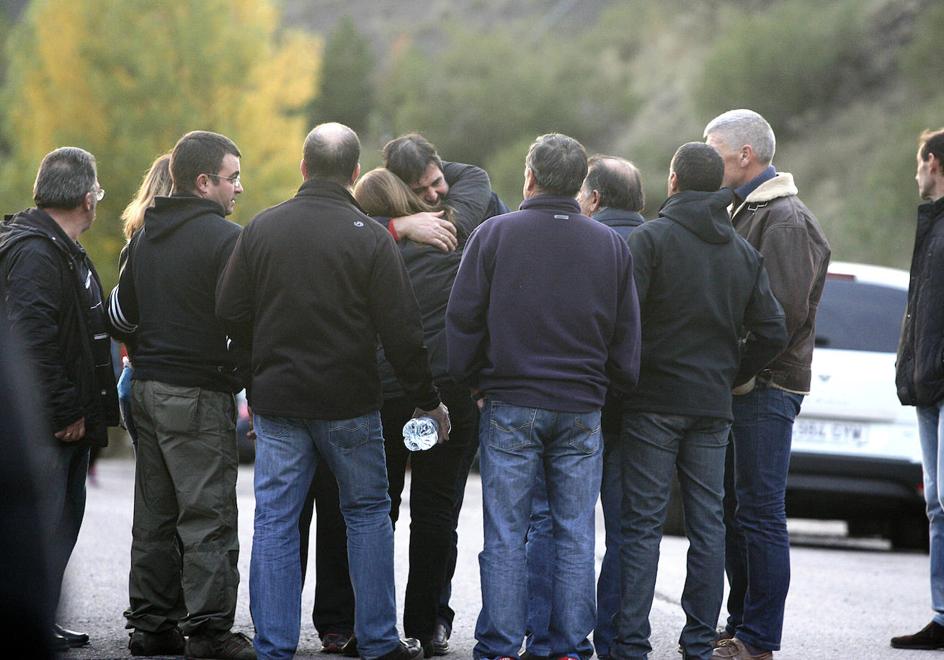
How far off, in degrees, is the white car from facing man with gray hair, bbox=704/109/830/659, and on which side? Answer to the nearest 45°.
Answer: approximately 180°

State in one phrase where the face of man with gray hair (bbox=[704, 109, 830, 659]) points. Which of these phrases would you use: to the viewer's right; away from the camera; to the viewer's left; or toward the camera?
to the viewer's left

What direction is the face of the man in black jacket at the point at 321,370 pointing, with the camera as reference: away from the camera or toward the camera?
away from the camera

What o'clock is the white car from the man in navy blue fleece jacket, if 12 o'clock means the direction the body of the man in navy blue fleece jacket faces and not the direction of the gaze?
The white car is roughly at 1 o'clock from the man in navy blue fleece jacket.

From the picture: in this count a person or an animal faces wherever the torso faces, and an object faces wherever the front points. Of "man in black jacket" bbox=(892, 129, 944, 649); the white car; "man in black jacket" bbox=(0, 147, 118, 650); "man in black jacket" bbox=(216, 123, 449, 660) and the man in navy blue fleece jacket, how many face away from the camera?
3

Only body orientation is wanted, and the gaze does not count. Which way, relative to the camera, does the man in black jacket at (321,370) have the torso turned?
away from the camera

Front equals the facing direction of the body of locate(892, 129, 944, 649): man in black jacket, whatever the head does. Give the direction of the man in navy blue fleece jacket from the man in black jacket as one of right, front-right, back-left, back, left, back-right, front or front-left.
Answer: front-left

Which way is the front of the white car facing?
away from the camera

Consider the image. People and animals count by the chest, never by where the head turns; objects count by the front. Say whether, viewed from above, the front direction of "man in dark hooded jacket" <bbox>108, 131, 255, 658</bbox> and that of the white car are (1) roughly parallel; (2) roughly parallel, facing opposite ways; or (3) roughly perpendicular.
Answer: roughly parallel

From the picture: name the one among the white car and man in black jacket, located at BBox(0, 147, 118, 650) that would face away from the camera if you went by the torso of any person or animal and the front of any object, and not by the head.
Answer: the white car

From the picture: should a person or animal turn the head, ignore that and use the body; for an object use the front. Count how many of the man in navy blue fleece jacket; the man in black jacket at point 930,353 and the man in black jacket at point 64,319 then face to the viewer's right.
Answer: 1

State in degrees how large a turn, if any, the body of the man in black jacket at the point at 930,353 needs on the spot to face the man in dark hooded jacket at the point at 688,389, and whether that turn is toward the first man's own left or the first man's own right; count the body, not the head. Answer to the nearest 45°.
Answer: approximately 45° to the first man's own left

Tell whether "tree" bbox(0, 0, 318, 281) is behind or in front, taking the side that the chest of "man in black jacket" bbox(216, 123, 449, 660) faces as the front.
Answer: in front

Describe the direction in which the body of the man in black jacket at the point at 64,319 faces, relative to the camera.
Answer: to the viewer's right

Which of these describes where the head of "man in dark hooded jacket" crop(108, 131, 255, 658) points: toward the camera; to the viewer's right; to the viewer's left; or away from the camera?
to the viewer's right

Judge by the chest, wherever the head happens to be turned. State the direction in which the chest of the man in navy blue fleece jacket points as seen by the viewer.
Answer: away from the camera

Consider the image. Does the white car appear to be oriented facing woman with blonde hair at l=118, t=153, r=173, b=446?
no
